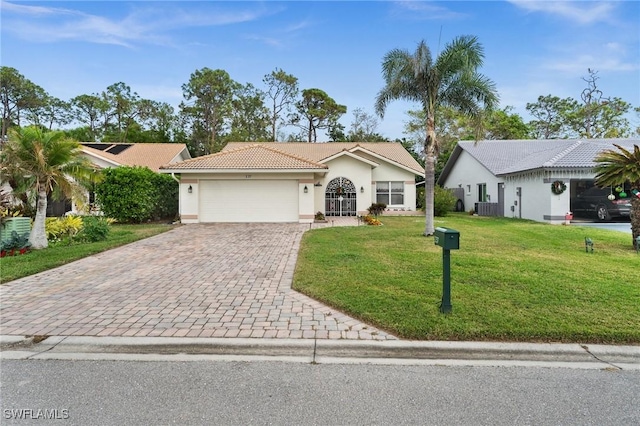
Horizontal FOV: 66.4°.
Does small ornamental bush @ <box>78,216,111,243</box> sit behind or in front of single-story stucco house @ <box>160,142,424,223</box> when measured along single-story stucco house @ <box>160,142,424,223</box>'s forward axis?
in front

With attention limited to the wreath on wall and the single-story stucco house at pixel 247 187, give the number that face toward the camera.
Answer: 2

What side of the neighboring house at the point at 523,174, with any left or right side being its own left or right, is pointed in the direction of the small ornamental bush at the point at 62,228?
right

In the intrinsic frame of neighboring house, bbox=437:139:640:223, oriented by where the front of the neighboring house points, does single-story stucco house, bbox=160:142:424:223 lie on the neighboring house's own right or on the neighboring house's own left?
on the neighboring house's own right

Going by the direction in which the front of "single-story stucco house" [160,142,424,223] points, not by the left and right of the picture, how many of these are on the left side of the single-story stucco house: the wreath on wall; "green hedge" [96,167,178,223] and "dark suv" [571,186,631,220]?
2

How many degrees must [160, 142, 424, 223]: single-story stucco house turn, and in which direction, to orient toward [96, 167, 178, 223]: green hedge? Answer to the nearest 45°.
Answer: approximately 90° to its right

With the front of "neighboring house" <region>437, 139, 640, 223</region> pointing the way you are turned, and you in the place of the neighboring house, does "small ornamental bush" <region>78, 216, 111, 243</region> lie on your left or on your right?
on your right

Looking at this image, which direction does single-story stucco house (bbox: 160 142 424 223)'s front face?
toward the camera

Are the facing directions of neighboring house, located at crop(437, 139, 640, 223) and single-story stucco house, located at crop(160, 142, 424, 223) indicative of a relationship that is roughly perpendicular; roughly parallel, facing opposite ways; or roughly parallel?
roughly parallel

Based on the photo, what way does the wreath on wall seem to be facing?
toward the camera

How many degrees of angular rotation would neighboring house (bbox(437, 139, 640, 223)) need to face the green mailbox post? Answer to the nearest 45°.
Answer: approximately 45° to its right

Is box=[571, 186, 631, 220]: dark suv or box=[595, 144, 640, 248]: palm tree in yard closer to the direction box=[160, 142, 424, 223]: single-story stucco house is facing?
the palm tree in yard

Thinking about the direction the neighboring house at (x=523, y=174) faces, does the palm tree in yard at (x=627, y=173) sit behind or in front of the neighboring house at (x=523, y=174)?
in front

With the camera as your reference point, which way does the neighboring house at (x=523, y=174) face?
facing the viewer and to the right of the viewer
